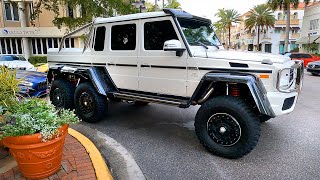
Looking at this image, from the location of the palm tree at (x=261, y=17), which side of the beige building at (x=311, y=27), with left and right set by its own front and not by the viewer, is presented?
right

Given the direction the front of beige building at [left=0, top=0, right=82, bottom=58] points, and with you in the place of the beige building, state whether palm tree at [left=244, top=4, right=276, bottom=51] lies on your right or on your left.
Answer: on your left

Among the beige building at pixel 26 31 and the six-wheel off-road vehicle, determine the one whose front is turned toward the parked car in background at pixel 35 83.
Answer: the beige building

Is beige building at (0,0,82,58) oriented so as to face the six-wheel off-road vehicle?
yes

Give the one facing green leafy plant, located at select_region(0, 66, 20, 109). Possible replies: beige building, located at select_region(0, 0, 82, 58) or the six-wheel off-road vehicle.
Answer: the beige building

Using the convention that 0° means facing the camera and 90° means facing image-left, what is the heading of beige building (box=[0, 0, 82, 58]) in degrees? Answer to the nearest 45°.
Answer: approximately 0°

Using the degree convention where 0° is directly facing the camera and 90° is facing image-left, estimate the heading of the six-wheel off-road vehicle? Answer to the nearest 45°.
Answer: approximately 315°
